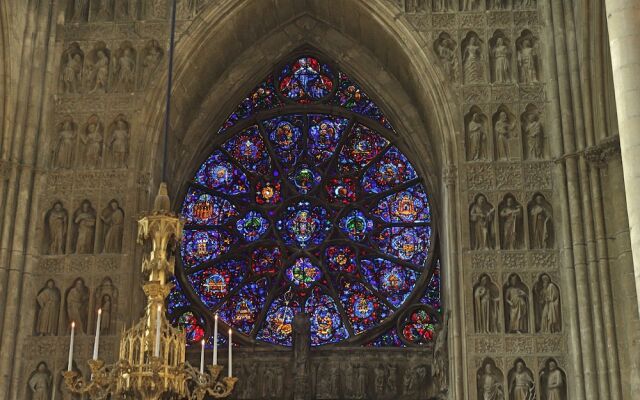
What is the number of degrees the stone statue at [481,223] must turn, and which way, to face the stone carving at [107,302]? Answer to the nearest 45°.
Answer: approximately 90° to its right

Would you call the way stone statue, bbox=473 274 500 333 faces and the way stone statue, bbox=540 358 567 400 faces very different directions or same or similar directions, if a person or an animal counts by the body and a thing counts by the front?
same or similar directions

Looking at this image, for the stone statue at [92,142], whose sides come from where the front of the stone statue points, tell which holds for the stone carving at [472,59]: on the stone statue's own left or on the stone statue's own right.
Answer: on the stone statue's own left

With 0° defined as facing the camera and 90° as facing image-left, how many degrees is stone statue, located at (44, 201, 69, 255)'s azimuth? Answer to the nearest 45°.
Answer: approximately 0°

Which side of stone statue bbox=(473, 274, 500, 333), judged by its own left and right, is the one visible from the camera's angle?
front

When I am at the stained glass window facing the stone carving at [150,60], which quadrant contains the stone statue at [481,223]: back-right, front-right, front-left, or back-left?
back-left

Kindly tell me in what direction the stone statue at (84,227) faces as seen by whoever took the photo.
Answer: facing the viewer

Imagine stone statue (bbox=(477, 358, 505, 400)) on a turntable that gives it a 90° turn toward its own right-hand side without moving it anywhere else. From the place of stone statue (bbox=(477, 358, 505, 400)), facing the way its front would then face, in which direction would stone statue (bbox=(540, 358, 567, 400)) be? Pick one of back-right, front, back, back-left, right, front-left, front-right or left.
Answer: back

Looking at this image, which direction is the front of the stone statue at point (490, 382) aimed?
toward the camera

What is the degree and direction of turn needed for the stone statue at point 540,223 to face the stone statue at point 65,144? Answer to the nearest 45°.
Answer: approximately 90° to its right

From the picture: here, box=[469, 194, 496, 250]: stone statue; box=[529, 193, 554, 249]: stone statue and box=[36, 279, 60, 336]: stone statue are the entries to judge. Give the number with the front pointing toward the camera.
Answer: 3

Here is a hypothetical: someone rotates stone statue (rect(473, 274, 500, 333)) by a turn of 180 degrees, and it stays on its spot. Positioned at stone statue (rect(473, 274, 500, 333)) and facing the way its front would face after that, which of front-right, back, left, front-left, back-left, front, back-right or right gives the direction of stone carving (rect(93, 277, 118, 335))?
left

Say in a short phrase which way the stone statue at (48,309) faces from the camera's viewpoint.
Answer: facing the viewer
